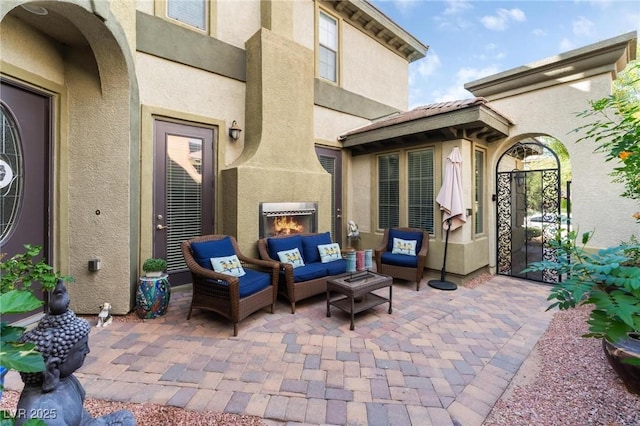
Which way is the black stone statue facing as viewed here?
to the viewer's right

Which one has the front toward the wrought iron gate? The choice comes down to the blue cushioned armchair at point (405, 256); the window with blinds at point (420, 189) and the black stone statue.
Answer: the black stone statue

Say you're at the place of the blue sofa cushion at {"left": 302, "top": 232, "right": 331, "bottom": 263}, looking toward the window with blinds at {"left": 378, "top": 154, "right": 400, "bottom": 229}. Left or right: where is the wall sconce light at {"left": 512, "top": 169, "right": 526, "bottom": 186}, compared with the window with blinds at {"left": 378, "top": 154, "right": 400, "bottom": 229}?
right

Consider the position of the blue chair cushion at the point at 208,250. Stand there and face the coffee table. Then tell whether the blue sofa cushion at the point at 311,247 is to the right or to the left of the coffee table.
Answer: left

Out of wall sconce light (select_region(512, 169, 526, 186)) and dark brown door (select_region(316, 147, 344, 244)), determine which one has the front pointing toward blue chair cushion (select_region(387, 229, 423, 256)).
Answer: the dark brown door

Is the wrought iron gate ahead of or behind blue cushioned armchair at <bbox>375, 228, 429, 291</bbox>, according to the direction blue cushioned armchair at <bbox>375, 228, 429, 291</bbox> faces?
behind

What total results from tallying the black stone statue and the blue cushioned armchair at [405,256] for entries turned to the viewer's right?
1

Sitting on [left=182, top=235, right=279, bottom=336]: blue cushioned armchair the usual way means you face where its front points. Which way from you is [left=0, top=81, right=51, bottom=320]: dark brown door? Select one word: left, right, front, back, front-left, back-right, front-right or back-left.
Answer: back-right

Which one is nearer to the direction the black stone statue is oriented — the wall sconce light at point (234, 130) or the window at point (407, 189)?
the window
